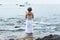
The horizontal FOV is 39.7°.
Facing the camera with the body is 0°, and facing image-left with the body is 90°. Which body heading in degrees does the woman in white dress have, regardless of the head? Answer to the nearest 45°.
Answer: approximately 180°
